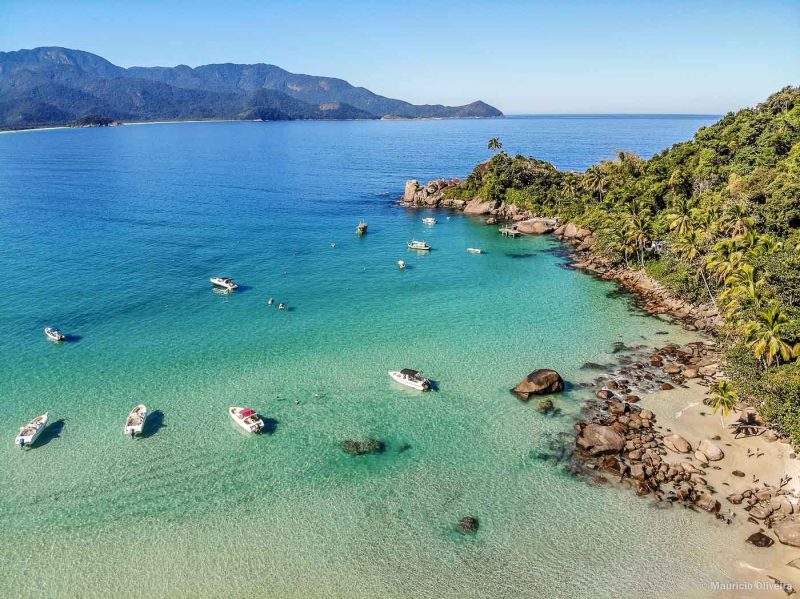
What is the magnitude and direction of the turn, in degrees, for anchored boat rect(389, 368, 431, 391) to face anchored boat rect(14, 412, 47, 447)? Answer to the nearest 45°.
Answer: approximately 45° to its left

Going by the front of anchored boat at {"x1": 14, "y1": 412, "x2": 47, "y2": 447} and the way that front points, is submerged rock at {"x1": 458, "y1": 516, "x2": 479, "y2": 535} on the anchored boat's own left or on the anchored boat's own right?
on the anchored boat's own right

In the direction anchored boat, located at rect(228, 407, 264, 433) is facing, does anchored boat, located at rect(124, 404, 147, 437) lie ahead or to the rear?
ahead

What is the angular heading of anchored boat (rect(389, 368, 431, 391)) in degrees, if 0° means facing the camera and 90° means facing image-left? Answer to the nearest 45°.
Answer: approximately 135°

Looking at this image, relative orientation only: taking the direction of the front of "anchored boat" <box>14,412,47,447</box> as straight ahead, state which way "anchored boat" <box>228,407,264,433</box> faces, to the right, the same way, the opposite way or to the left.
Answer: to the left

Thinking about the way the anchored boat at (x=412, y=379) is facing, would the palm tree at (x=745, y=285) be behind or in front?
behind

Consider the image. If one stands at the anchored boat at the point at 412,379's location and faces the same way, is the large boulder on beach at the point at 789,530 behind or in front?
behind

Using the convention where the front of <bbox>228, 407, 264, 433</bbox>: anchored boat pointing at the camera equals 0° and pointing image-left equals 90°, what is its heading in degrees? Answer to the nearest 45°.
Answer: approximately 135°

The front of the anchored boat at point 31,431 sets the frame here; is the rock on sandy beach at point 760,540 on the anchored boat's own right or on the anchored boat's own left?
on the anchored boat's own right

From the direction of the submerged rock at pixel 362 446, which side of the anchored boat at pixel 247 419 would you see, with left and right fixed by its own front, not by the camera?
back

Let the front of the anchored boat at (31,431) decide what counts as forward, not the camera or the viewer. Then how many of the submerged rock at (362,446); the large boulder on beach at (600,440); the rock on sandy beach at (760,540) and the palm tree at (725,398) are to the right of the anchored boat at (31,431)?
4

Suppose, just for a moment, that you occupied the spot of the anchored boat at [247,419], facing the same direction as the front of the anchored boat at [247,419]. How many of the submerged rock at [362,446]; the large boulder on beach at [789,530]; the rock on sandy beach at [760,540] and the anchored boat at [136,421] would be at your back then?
3

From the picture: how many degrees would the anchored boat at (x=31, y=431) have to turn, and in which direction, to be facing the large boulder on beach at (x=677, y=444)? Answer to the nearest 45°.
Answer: approximately 90° to its right

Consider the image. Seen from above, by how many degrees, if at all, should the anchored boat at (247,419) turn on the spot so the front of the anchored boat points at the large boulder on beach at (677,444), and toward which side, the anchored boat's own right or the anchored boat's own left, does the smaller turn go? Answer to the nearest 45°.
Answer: approximately 180°

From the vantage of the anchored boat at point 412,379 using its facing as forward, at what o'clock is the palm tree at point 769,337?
The palm tree is roughly at 5 o'clock from the anchored boat.

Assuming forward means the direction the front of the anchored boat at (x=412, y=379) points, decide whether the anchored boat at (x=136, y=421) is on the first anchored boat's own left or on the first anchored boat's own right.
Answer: on the first anchored boat's own left

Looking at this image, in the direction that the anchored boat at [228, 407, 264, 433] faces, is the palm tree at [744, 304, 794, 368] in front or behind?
behind

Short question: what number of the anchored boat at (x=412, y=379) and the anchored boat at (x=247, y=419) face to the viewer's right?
0
